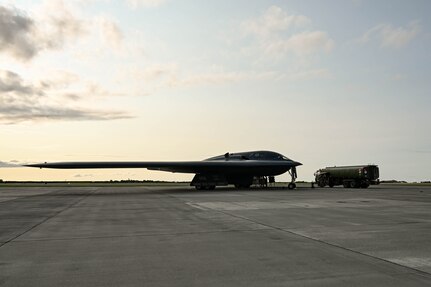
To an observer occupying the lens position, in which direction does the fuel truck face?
facing away from the viewer and to the left of the viewer

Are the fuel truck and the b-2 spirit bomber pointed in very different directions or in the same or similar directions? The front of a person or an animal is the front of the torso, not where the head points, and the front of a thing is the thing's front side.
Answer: very different directions

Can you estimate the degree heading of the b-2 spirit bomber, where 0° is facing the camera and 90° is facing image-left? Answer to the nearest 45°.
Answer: approximately 315°

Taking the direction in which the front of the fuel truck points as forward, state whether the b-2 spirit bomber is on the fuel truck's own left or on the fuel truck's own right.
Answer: on the fuel truck's own left

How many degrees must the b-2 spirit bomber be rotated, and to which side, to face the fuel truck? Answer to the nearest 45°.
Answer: approximately 45° to its left
